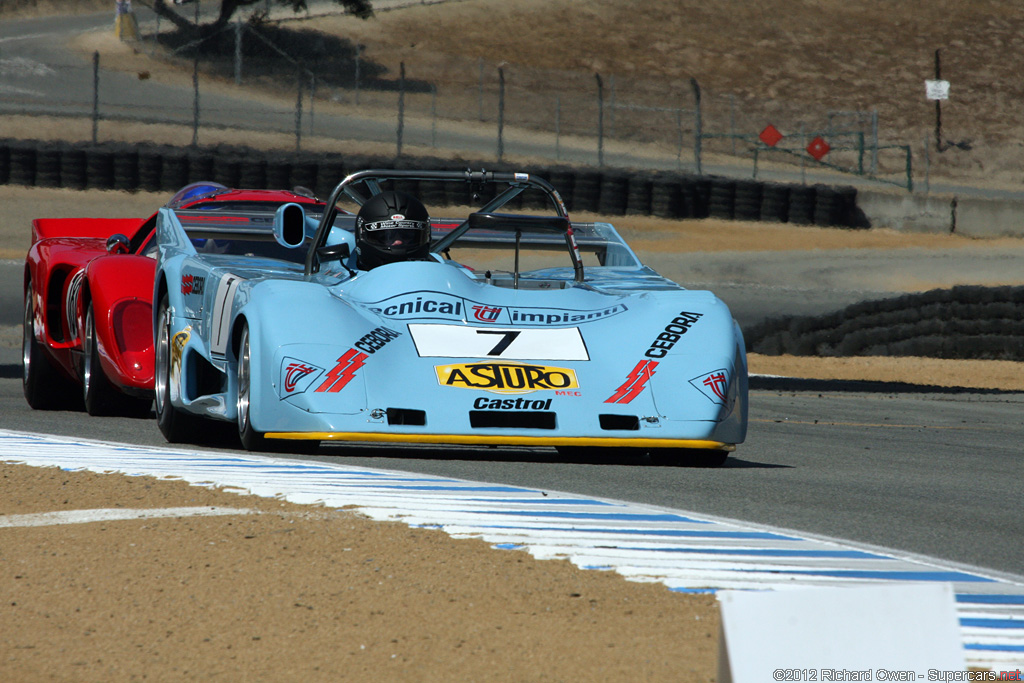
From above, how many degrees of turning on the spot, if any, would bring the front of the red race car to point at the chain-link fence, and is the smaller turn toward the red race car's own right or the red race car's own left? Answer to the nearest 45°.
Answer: approximately 180°

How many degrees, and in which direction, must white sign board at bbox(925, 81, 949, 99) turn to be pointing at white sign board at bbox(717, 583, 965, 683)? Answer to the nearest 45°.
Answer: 0° — it already faces it

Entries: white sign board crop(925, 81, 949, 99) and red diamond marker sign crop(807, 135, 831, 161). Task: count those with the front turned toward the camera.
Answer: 2

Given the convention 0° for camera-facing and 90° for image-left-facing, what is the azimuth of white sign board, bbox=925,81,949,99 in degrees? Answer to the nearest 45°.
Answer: approximately 0°

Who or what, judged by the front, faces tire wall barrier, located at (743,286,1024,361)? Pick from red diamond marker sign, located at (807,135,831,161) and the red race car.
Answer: the red diamond marker sign
